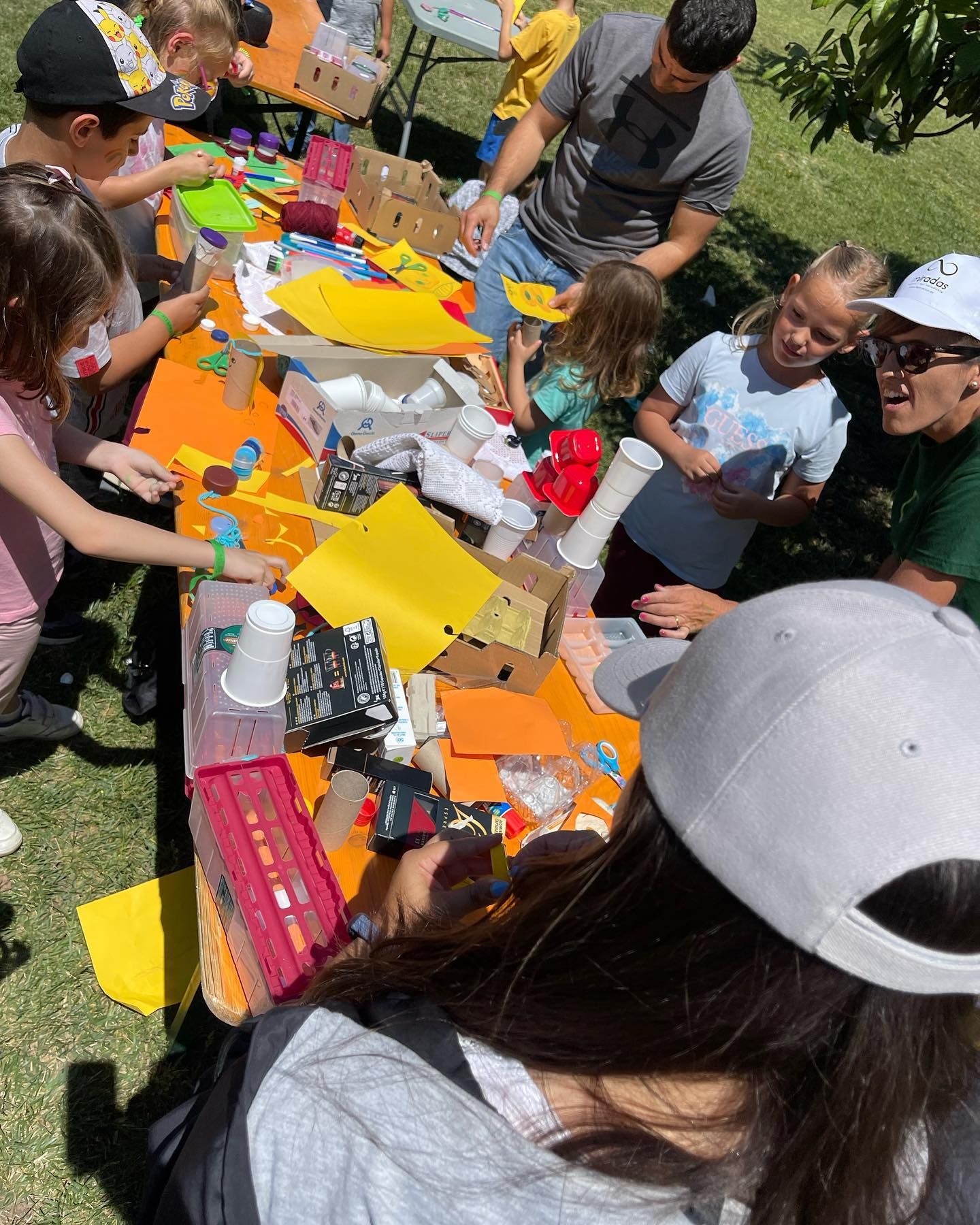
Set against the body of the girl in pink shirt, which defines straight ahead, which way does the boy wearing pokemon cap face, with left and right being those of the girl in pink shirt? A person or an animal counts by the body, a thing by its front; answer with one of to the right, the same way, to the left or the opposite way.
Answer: the same way

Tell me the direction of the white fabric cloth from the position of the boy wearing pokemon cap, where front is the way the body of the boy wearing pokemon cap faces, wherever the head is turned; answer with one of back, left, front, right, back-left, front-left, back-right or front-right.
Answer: front-right

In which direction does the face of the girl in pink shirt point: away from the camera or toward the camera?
away from the camera

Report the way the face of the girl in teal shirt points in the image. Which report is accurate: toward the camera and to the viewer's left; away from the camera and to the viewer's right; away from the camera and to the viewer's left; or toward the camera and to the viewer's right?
away from the camera and to the viewer's left

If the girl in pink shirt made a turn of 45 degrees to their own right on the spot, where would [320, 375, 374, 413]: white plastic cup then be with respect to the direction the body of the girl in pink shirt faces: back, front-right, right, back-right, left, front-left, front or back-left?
left

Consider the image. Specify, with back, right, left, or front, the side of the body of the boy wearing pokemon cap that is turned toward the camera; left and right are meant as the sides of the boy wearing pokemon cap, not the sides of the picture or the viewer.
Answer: right

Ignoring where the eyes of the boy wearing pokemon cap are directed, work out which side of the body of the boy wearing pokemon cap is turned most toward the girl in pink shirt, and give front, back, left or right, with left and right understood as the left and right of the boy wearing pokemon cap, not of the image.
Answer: right

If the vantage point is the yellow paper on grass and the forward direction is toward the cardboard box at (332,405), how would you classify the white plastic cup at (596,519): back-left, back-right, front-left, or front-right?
front-right

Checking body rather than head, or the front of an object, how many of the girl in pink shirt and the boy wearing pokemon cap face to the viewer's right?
2

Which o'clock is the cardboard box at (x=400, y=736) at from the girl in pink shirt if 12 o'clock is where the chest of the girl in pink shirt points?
The cardboard box is roughly at 1 o'clock from the girl in pink shirt.

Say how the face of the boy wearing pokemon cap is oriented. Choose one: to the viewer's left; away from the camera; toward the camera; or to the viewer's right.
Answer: to the viewer's right

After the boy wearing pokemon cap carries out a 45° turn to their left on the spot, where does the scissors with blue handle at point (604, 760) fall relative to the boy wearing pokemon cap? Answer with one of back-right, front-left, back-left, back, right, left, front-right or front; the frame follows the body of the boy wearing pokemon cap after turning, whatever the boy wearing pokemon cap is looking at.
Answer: right

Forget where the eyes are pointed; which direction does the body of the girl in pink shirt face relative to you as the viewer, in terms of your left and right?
facing to the right of the viewer

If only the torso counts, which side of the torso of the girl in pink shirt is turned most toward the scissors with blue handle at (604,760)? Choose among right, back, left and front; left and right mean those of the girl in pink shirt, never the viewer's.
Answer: front

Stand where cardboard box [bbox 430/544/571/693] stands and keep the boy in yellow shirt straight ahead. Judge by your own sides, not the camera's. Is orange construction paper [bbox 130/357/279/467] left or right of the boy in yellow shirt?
left
